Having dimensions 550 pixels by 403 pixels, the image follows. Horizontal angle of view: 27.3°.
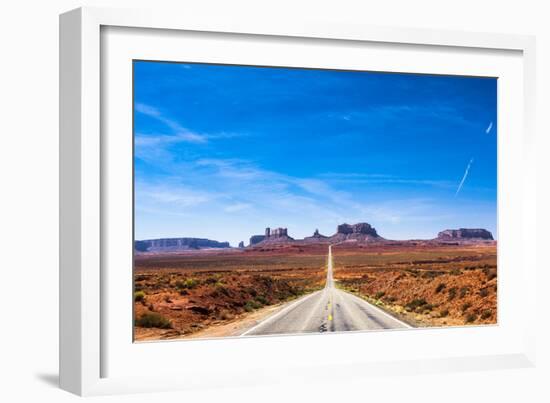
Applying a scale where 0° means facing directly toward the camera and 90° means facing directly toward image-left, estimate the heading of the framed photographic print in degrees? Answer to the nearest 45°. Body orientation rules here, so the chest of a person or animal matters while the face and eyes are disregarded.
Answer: approximately 315°
